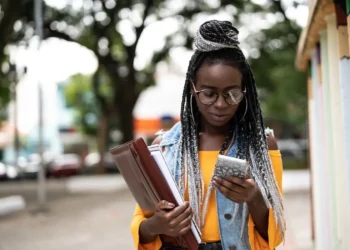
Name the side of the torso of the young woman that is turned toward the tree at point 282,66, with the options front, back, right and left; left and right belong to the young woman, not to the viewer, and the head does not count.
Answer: back

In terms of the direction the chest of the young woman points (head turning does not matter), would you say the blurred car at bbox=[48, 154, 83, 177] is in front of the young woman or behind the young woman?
behind

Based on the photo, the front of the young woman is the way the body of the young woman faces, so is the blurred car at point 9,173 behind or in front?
behind

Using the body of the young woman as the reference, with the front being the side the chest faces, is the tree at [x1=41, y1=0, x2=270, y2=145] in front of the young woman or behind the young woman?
behind

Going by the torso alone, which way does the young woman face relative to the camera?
toward the camera

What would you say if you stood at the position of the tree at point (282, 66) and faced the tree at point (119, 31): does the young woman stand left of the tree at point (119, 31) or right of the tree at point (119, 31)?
left

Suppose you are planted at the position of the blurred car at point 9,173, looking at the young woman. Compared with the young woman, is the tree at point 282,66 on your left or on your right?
left
